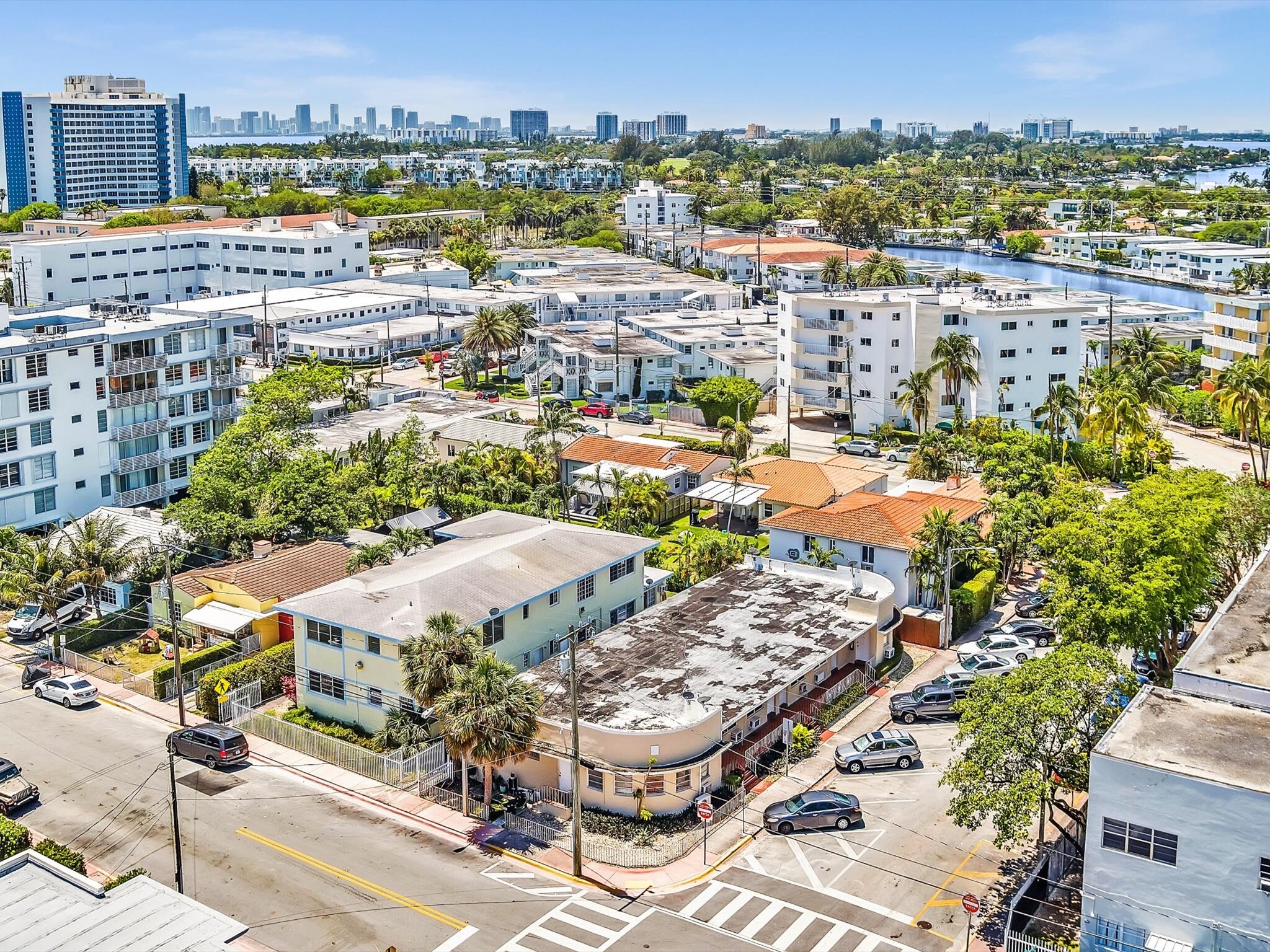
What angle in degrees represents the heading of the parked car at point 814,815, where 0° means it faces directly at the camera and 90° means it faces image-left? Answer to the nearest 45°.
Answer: approximately 90°

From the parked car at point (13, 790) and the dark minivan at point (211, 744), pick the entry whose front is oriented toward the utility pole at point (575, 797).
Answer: the parked car

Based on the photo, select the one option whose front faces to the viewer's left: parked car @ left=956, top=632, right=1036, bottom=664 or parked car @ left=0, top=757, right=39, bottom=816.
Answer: parked car @ left=956, top=632, right=1036, bottom=664

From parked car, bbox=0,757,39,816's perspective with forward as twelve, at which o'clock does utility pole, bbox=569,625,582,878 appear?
The utility pole is roughly at 12 o'clock from the parked car.

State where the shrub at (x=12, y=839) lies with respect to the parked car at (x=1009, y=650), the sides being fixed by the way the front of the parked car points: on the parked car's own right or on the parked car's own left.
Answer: on the parked car's own left

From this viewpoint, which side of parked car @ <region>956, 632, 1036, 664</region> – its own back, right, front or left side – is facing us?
left
